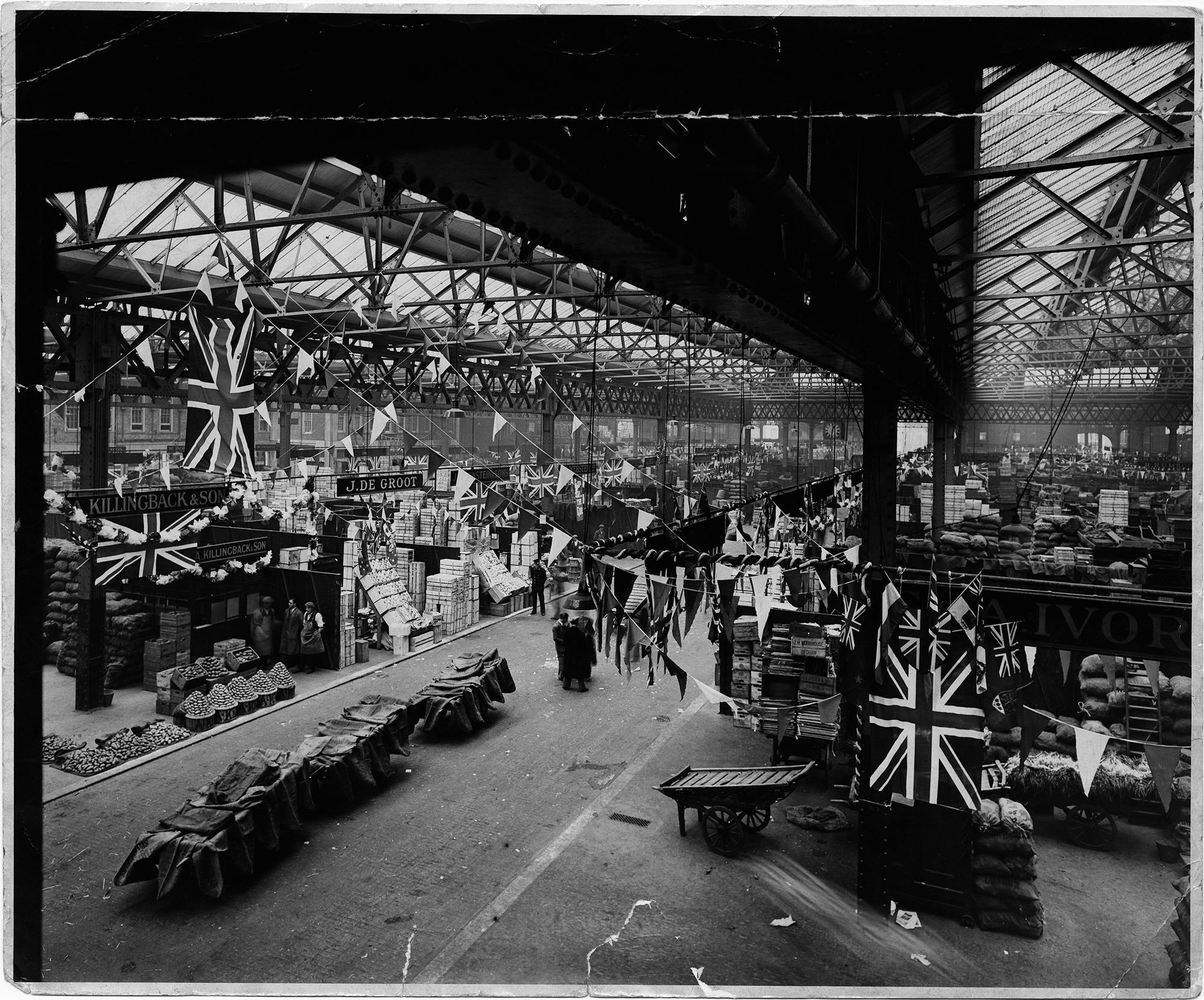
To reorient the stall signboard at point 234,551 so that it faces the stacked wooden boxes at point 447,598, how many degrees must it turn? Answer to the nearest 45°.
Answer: approximately 90° to its left

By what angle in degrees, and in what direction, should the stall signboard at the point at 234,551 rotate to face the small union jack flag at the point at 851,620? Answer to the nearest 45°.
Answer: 0° — it already faces it

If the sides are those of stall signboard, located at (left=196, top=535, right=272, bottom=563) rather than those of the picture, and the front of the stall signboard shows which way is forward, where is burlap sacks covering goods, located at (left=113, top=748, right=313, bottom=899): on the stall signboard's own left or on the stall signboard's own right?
on the stall signboard's own right

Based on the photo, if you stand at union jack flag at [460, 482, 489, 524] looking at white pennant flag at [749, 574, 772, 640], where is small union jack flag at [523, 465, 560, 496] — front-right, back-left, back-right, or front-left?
back-left

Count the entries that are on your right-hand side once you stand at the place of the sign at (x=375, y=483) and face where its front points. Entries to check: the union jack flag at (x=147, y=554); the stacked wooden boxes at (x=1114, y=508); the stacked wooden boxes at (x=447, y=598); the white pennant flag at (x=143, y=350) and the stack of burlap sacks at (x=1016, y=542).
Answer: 2

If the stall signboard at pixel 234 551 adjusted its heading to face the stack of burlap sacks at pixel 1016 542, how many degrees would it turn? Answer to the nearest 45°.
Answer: approximately 45° to its left

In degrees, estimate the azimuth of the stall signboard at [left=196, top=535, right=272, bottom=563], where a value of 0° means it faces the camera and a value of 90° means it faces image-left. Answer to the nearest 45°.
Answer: approximately 315°

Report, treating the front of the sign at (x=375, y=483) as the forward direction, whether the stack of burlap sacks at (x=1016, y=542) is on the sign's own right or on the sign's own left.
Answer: on the sign's own left
